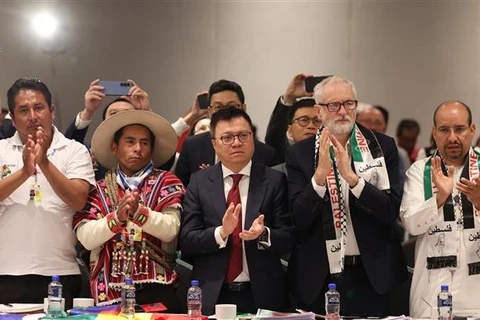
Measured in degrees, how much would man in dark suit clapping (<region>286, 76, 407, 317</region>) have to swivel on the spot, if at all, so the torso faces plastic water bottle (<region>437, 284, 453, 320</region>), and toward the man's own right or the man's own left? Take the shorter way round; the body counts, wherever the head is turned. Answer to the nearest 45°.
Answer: approximately 45° to the man's own left

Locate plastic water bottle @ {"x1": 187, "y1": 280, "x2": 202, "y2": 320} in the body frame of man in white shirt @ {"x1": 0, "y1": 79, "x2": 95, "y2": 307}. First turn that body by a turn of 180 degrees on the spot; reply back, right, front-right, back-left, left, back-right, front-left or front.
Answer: back-right

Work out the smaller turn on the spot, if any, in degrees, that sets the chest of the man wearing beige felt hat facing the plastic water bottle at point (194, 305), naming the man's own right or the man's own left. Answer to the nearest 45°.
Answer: approximately 45° to the man's own left

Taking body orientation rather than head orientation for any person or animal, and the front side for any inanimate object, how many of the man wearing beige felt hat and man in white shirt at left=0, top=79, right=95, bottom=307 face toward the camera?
2

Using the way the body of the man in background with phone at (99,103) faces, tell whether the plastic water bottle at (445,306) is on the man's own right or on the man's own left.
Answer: on the man's own left

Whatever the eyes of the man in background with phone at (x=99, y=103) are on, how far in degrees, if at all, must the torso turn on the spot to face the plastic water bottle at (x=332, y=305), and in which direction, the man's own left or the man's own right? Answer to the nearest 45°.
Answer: approximately 45° to the man's own left

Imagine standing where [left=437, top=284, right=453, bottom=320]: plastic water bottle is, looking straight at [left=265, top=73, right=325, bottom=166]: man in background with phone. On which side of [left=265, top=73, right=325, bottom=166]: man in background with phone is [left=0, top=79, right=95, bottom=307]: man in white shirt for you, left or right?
left

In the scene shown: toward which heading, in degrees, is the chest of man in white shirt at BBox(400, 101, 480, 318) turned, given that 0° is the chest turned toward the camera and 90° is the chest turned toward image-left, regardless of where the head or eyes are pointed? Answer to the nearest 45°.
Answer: approximately 0°
